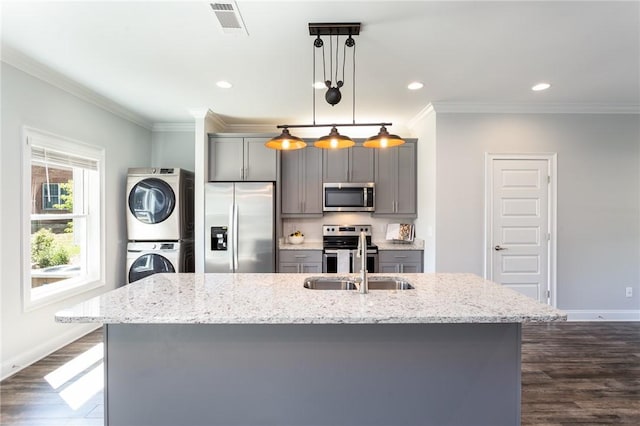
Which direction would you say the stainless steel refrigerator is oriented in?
toward the camera

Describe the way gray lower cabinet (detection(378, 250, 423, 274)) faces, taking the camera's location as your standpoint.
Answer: facing the viewer

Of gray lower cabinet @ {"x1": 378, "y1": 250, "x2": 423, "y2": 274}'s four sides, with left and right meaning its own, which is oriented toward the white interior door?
left

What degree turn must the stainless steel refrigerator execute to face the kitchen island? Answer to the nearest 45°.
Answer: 0° — it already faces it

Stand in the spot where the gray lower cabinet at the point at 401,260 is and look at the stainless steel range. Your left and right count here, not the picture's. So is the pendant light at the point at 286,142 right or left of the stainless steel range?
left

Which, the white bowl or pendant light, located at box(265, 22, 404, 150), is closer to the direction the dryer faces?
the pendant light

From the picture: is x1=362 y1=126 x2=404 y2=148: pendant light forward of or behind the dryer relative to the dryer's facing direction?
forward

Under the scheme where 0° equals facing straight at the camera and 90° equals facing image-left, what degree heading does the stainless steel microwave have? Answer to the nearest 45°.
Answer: approximately 0°

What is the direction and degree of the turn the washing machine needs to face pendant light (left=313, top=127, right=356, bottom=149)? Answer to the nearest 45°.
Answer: approximately 45° to its left

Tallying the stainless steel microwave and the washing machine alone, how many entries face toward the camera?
2

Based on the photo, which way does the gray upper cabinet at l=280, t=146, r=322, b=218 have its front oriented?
toward the camera

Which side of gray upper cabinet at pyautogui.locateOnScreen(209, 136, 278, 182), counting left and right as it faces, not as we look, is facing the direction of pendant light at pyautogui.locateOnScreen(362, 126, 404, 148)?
front

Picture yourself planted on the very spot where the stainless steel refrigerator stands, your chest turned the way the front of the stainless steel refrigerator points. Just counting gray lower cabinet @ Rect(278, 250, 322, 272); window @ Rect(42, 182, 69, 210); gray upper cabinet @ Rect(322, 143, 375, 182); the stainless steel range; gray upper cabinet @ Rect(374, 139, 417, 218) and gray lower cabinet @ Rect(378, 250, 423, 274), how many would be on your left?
5
